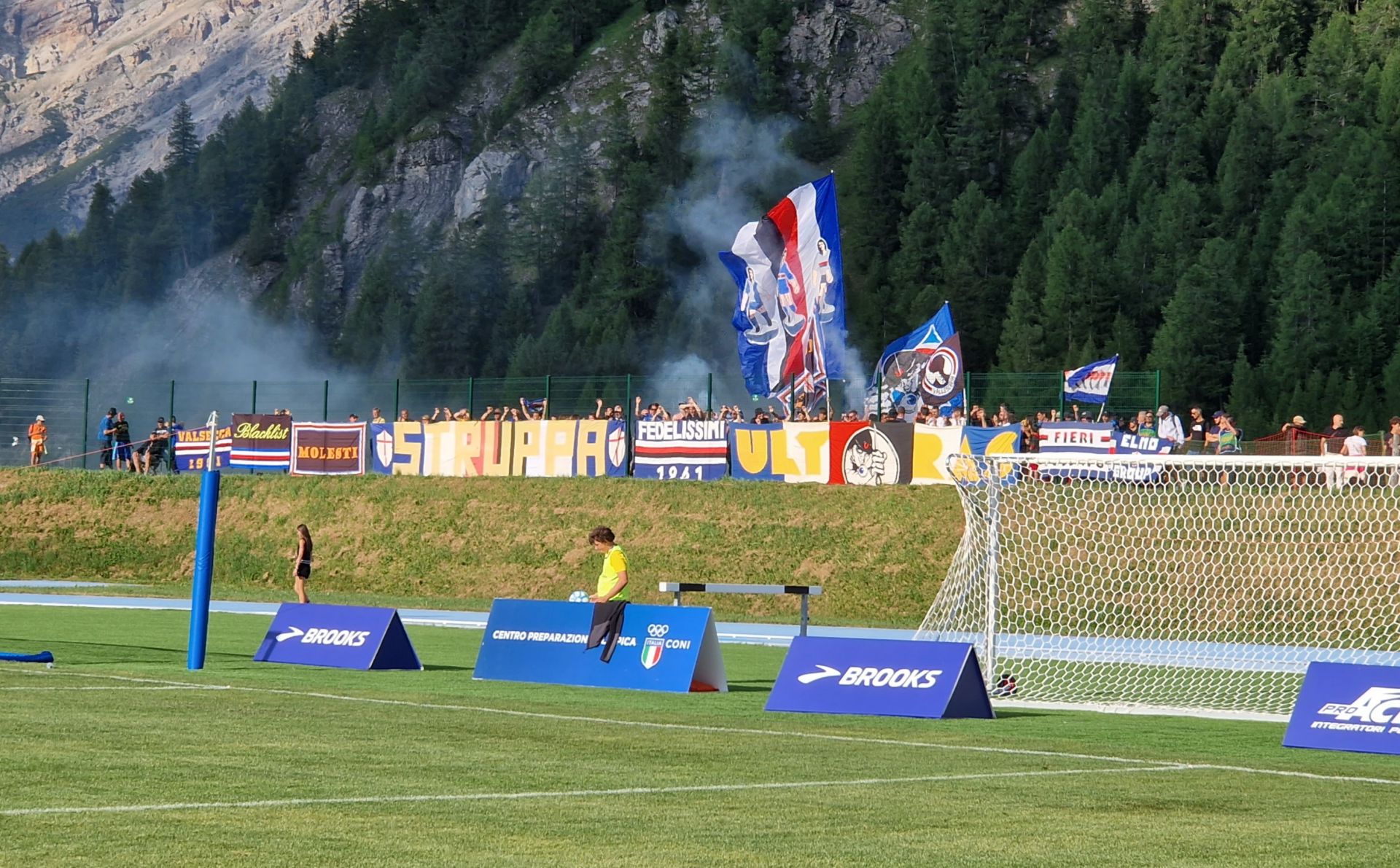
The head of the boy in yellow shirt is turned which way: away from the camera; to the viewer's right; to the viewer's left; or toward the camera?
to the viewer's left

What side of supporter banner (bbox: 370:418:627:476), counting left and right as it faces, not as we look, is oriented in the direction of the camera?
front

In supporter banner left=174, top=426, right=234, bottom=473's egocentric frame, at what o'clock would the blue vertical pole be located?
The blue vertical pole is roughly at 12 o'clock from the supporter banner.

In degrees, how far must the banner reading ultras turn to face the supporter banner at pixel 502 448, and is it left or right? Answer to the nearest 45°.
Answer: approximately 135° to its right

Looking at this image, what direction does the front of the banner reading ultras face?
toward the camera

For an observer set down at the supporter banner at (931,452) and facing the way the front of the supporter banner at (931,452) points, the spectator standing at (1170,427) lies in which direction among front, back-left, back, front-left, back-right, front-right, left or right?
left

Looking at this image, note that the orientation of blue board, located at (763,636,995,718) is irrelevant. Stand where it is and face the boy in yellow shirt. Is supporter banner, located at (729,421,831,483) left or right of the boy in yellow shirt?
right

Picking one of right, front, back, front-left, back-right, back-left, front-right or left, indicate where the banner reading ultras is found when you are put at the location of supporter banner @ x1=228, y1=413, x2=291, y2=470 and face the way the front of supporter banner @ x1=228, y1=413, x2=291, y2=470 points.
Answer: front-left

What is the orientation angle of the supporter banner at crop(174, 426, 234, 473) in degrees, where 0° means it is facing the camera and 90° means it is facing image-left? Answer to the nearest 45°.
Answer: approximately 0°

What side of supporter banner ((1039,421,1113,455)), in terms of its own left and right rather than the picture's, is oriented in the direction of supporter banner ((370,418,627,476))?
right

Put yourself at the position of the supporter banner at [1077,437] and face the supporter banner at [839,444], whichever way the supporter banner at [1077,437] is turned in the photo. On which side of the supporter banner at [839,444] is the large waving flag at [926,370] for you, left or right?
right

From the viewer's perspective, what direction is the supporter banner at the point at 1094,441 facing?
toward the camera
